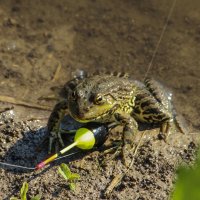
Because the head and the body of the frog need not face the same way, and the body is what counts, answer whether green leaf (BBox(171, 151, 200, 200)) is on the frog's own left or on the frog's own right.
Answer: on the frog's own left

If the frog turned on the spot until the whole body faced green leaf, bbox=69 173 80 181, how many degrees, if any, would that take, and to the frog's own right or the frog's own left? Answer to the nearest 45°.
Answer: approximately 45° to the frog's own left

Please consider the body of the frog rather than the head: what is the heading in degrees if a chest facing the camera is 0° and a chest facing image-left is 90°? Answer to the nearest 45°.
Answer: approximately 45°

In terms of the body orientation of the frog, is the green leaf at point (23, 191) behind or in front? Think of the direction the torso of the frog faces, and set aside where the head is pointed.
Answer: in front

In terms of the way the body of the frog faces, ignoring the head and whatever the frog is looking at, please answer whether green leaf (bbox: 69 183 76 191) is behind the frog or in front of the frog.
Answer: in front
